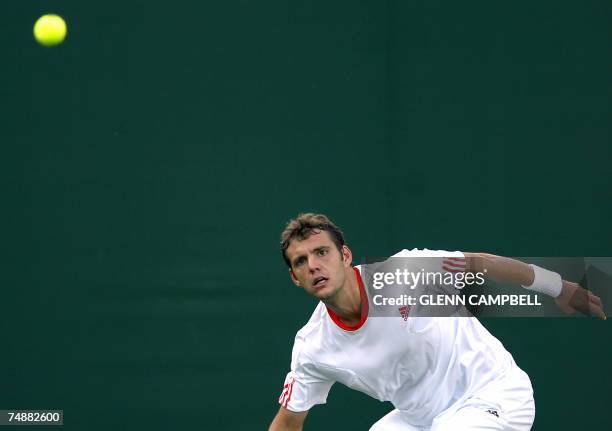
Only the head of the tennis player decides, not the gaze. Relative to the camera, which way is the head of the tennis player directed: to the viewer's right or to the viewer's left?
to the viewer's left

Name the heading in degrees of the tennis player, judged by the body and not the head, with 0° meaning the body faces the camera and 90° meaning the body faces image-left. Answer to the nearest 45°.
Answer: approximately 45°

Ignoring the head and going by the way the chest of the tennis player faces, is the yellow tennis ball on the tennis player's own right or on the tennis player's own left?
on the tennis player's own right
